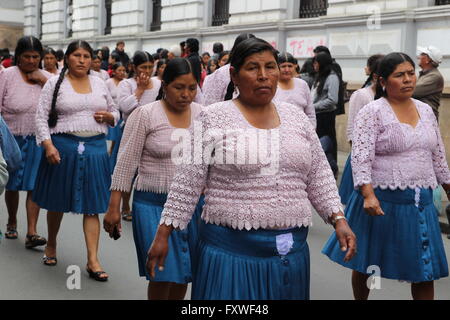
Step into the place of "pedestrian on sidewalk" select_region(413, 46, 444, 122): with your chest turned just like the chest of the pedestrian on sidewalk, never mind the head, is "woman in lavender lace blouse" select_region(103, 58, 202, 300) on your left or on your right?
on your left

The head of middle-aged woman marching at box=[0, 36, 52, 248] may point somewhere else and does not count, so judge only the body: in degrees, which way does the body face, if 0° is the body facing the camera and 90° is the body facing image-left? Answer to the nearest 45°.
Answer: approximately 315°

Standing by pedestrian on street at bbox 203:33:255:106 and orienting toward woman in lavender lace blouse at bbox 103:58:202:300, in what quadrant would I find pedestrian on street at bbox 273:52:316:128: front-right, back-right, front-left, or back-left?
back-left

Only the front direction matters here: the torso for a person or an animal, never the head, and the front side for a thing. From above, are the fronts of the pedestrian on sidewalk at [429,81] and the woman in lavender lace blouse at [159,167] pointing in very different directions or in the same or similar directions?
very different directions

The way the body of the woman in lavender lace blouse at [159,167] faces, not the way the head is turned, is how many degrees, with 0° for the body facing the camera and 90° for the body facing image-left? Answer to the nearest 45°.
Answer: approximately 315°

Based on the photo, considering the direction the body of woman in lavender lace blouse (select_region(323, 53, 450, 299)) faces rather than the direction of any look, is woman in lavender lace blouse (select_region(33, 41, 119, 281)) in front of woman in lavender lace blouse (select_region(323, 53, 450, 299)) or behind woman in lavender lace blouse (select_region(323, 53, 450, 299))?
behind

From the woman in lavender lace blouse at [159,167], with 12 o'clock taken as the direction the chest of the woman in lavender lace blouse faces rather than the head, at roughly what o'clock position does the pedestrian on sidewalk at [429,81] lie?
The pedestrian on sidewalk is roughly at 9 o'clock from the woman in lavender lace blouse.

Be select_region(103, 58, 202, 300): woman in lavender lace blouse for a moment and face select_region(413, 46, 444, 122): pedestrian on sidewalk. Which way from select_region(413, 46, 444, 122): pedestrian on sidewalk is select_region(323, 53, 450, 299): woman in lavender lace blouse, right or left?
right

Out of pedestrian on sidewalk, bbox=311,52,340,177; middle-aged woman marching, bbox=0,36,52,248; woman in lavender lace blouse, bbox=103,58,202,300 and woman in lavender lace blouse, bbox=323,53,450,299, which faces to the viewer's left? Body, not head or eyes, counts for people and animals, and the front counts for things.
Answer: the pedestrian on sidewalk
